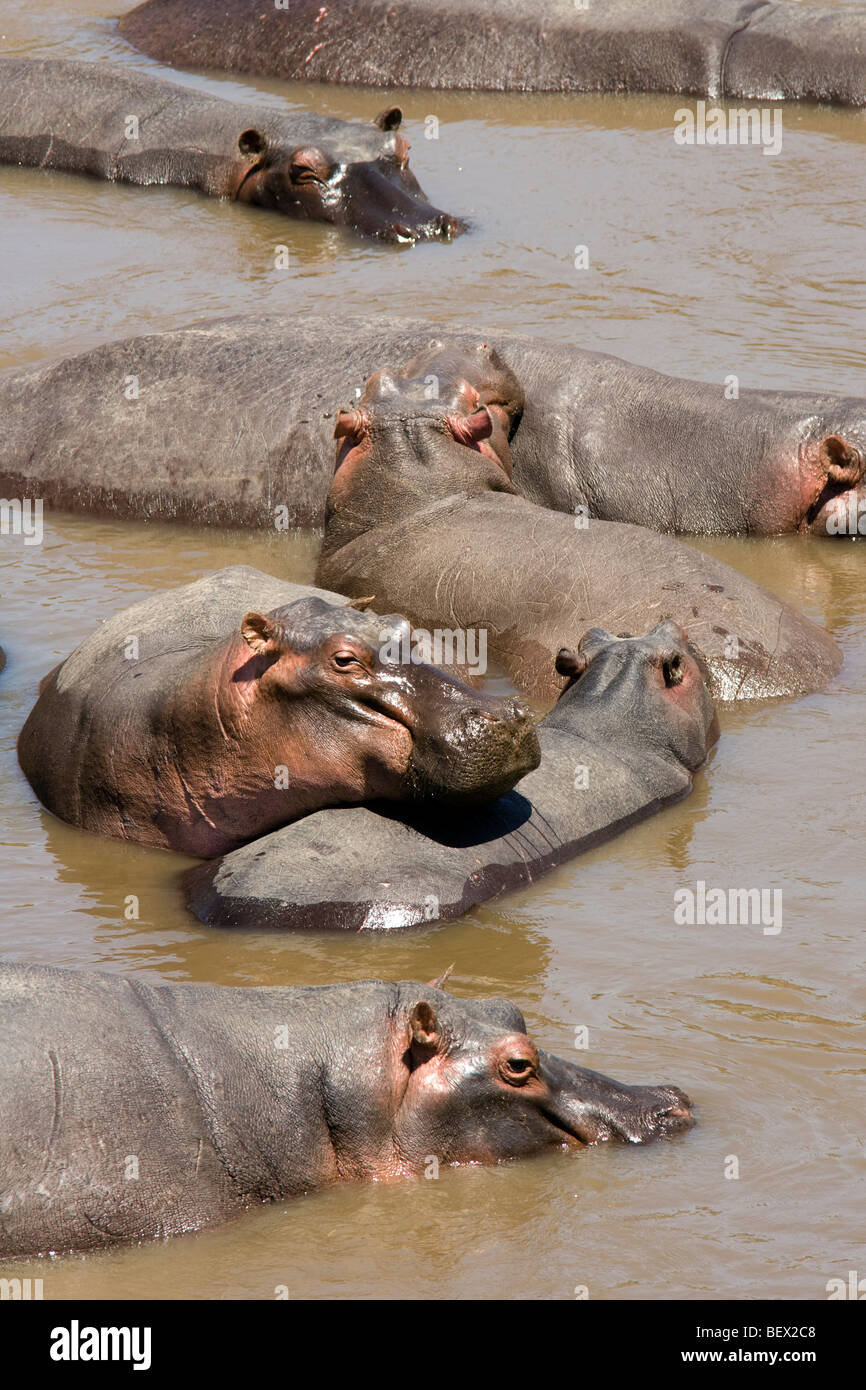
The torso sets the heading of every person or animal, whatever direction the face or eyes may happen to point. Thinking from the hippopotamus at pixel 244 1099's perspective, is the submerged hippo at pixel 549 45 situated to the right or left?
on its left

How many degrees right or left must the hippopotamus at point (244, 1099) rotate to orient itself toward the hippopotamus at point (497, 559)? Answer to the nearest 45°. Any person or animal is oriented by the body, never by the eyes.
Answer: approximately 90° to its left

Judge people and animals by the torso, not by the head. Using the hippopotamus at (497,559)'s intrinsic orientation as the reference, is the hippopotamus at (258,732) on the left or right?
on its left

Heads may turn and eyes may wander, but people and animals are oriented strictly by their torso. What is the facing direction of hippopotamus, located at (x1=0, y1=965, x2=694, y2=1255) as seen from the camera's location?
facing to the right of the viewer

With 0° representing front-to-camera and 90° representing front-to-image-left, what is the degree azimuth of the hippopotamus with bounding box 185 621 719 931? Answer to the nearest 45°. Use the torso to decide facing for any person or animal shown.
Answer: approximately 225°

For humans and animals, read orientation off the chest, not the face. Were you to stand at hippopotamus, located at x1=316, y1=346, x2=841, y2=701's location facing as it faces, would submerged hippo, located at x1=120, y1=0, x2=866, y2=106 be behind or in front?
in front
